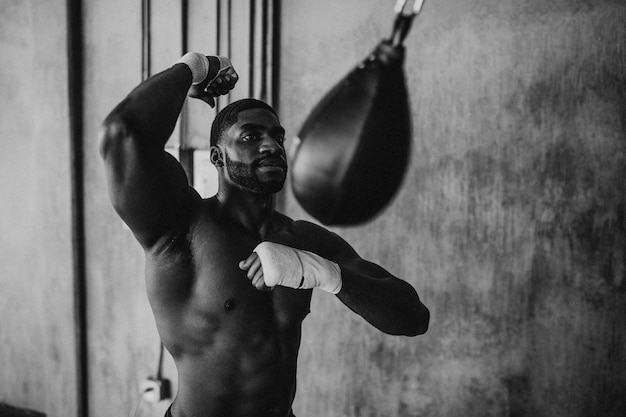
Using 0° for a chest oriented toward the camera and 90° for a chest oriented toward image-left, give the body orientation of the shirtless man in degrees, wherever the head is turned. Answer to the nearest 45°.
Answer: approximately 315°

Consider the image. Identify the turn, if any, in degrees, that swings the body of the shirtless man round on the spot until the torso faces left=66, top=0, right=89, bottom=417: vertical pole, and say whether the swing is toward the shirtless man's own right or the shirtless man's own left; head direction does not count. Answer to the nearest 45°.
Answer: approximately 180°
